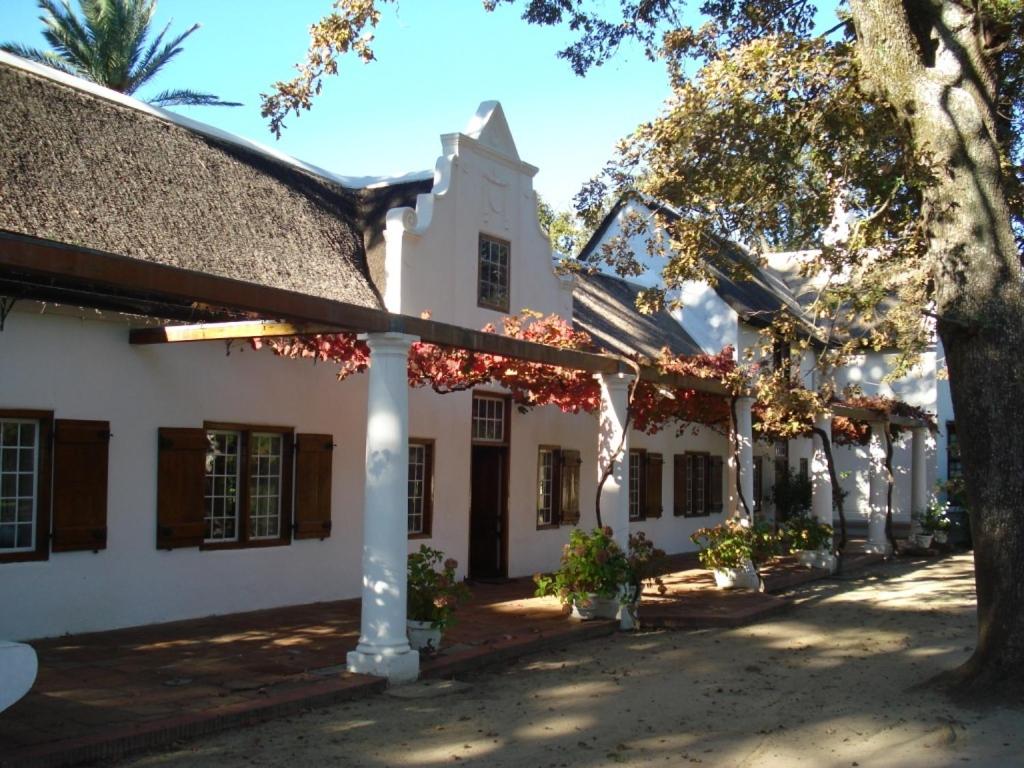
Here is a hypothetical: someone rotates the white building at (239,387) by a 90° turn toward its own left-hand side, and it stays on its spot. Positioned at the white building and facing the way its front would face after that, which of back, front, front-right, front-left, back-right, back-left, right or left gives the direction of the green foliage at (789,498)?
front

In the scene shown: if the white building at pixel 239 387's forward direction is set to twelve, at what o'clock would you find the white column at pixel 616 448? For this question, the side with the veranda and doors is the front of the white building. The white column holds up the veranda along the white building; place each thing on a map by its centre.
The white column is roughly at 10 o'clock from the white building.

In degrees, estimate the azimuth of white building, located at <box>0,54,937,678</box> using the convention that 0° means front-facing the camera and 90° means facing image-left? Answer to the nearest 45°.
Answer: approximately 315°

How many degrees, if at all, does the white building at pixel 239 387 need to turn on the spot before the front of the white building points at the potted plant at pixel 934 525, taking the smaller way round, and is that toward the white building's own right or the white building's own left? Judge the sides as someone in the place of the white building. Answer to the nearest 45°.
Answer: approximately 90° to the white building's own left

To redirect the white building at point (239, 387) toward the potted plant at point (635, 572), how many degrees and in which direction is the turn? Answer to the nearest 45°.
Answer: approximately 45° to its left
